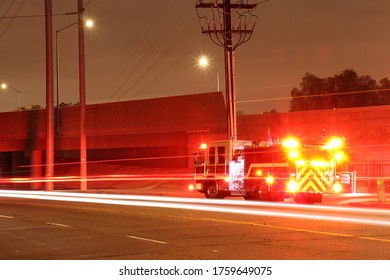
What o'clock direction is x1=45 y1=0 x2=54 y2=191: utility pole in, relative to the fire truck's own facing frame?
The utility pole is roughly at 12 o'clock from the fire truck.

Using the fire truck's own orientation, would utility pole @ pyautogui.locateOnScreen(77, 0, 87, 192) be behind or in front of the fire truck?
in front

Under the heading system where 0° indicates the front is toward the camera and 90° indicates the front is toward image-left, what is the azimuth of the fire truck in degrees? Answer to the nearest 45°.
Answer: approximately 135°
